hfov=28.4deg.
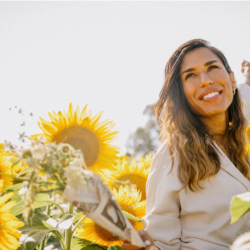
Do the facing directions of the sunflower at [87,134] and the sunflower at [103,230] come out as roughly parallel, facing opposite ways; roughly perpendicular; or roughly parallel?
roughly parallel

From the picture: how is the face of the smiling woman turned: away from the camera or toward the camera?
toward the camera

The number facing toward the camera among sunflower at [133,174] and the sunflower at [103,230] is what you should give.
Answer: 2

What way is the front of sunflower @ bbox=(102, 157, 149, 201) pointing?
toward the camera

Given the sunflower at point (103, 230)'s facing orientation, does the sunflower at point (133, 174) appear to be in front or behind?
behind

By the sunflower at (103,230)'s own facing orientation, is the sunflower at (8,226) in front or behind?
in front

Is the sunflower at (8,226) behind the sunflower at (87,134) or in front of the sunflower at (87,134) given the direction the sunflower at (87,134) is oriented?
in front

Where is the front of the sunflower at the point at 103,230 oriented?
toward the camera

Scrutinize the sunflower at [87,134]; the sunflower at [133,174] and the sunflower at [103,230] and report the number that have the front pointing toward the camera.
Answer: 3

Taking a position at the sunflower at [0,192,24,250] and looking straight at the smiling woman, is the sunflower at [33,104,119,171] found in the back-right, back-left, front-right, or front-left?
front-left

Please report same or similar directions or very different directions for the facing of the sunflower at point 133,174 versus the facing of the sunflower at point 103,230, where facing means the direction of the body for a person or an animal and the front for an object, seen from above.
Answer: same or similar directions

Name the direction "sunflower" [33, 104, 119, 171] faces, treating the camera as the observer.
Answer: facing the viewer
